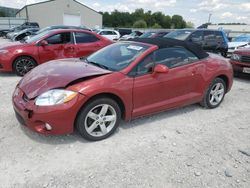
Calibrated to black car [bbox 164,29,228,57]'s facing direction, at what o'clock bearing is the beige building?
The beige building is roughly at 3 o'clock from the black car.

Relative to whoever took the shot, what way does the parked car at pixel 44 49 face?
facing to the left of the viewer

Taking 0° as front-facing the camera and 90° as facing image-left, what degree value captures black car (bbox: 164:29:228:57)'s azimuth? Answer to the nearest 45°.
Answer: approximately 45°

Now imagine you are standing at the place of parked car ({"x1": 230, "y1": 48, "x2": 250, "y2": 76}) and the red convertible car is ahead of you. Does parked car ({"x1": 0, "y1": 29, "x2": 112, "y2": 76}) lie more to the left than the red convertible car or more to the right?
right

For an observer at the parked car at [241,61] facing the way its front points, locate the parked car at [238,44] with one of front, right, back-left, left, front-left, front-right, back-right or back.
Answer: back-right

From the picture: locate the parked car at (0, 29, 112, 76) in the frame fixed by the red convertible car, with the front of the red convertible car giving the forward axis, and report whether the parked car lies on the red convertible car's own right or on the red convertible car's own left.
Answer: on the red convertible car's own right

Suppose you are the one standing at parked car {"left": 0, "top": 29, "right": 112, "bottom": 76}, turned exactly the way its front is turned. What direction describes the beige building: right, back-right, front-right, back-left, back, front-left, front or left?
right

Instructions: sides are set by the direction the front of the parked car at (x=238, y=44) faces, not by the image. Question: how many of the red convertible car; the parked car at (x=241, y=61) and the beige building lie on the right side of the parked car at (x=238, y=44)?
1

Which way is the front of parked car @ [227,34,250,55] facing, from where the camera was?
facing the viewer and to the left of the viewer
